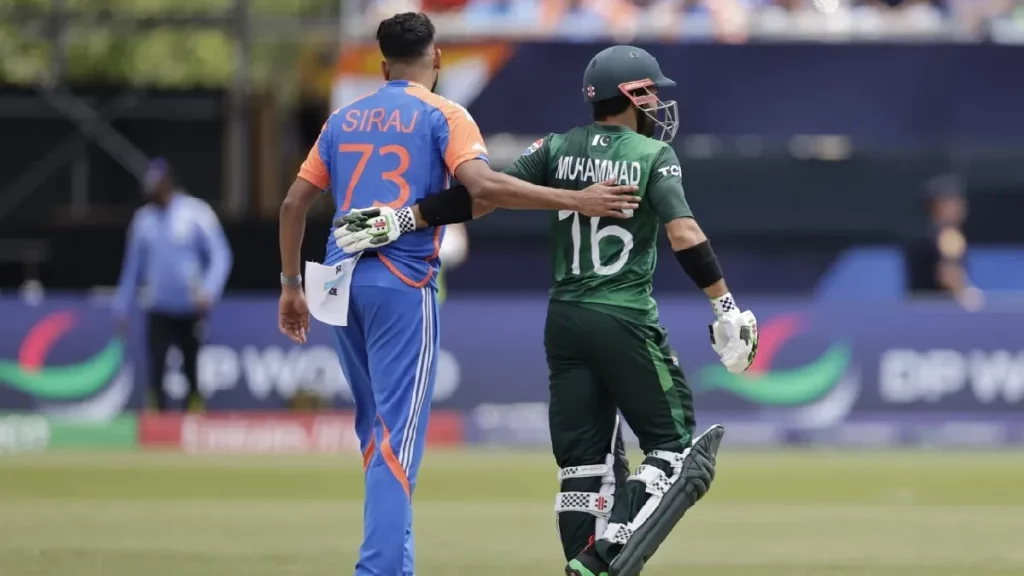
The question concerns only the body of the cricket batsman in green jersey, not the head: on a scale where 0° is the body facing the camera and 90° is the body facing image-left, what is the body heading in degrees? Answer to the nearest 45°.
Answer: approximately 225°

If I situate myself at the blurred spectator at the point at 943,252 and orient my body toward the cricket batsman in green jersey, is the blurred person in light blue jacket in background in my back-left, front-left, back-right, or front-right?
front-right

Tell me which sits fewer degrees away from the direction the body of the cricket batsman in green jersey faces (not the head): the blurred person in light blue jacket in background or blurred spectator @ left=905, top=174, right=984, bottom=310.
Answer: the blurred spectator

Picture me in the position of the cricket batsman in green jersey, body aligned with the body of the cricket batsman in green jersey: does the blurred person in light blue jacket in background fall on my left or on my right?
on my left

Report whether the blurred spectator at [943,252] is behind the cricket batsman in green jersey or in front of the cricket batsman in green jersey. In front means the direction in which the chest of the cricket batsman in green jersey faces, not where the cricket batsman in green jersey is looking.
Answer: in front
